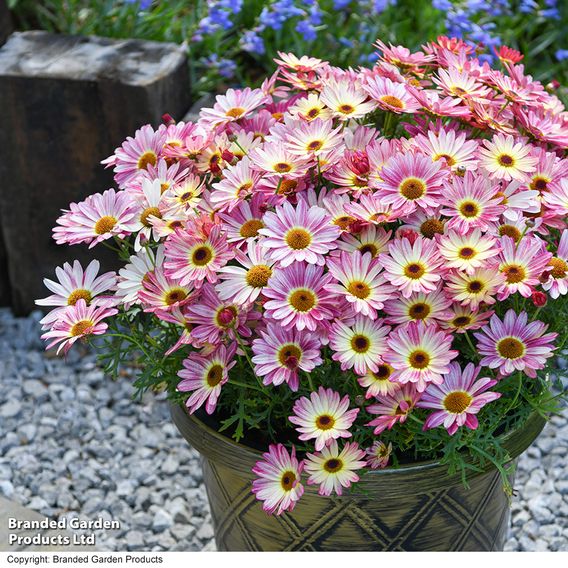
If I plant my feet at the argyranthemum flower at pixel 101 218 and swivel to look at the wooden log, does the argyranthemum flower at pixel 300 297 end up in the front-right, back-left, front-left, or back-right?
back-right

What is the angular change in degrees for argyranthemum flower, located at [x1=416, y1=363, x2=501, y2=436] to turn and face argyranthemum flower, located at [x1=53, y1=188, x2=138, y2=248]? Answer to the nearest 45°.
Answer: approximately 90° to its right
